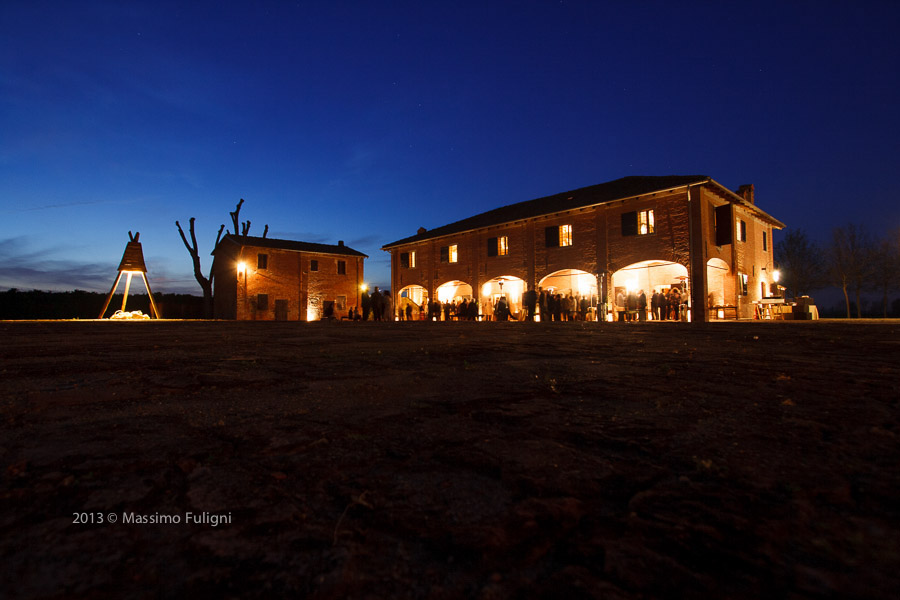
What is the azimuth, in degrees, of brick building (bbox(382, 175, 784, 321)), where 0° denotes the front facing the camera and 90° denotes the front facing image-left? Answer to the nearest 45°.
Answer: approximately 45°

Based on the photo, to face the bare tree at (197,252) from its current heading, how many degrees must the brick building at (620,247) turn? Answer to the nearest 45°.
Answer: approximately 45° to its right

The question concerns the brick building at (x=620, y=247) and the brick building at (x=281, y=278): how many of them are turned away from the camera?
0

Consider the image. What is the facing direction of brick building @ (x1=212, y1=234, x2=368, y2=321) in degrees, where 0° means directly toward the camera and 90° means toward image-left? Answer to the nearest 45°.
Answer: approximately 315°

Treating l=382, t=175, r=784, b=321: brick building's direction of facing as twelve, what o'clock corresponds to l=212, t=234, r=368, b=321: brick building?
l=212, t=234, r=368, b=321: brick building is roughly at 2 o'clock from l=382, t=175, r=784, b=321: brick building.
